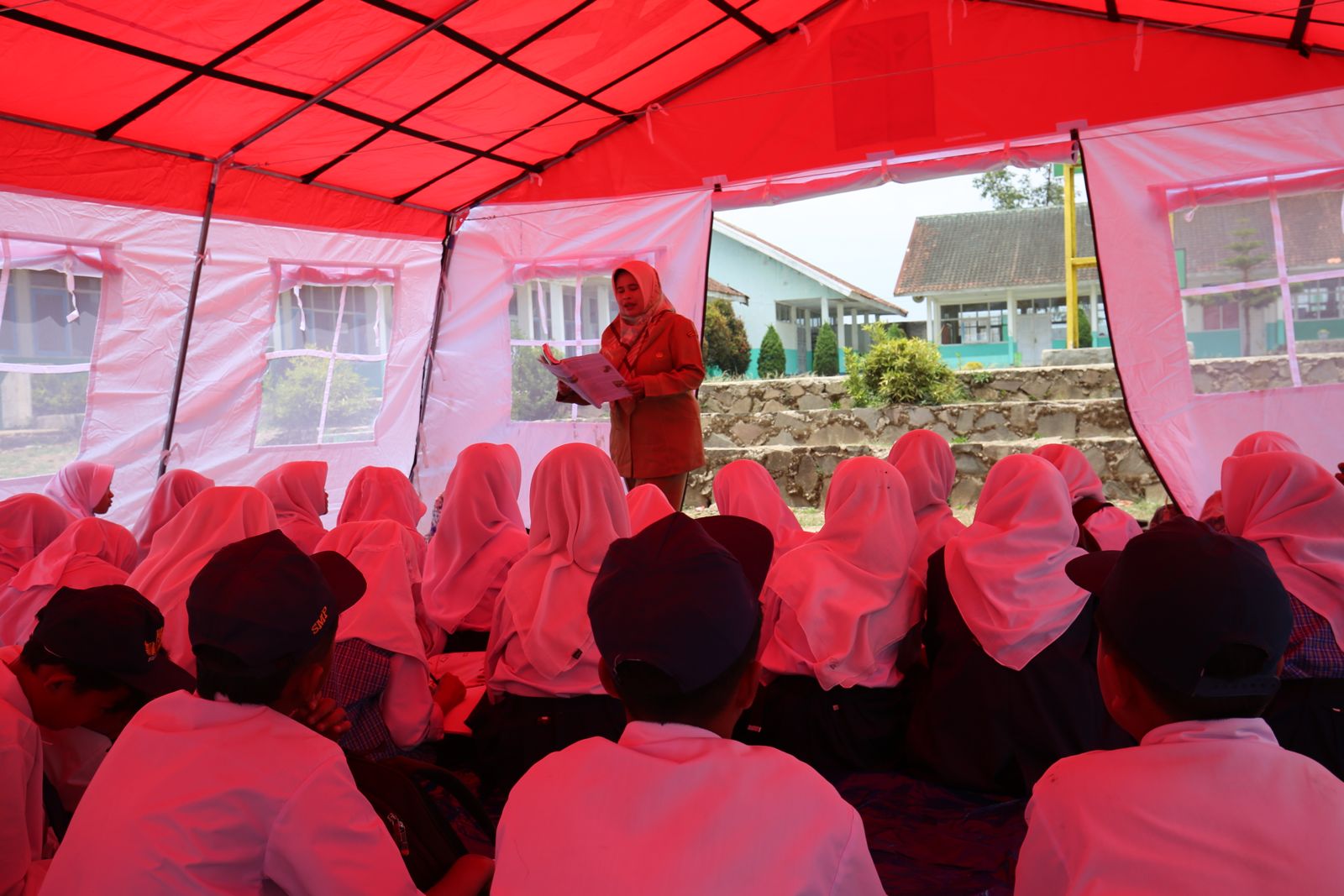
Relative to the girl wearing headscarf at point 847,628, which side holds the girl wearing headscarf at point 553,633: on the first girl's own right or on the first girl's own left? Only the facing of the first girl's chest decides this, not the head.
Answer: on the first girl's own left

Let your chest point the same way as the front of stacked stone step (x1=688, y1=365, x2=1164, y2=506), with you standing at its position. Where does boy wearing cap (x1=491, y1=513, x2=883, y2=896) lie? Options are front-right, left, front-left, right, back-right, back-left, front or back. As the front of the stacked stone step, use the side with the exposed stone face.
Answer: front

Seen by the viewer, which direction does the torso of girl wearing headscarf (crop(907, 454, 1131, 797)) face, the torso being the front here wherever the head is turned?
away from the camera

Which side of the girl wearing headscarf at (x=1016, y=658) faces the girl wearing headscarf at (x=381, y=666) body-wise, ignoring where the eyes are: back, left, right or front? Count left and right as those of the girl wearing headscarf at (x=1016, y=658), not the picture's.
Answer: left

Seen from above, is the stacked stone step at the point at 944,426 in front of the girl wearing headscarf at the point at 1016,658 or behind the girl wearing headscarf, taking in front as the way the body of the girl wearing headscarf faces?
in front

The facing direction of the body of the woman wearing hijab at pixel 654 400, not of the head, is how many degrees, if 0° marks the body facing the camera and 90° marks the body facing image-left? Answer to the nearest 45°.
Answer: approximately 45°

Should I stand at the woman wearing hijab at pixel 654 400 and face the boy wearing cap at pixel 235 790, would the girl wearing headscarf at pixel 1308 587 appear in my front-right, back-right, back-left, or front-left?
front-left

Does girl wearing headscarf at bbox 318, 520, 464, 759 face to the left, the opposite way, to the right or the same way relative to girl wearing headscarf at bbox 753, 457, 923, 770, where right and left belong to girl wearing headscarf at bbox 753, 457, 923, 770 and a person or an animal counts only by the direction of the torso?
the same way

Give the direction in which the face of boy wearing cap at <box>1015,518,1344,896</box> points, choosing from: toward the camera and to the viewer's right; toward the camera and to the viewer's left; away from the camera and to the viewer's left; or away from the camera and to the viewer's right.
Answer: away from the camera and to the viewer's left

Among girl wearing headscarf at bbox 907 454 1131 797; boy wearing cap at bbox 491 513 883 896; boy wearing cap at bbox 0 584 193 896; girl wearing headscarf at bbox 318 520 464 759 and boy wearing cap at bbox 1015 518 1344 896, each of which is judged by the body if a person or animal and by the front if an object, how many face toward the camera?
0

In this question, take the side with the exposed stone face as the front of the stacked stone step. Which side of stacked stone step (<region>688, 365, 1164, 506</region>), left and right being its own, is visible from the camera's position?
front

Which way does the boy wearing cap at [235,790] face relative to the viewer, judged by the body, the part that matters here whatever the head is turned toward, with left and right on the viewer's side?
facing away from the viewer and to the right of the viewer

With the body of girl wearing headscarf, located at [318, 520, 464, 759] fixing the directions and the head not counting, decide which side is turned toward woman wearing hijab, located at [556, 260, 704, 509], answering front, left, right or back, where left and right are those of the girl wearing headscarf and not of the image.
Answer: front

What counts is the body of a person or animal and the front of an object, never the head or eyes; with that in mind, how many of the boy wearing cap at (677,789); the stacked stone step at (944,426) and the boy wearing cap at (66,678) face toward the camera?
1

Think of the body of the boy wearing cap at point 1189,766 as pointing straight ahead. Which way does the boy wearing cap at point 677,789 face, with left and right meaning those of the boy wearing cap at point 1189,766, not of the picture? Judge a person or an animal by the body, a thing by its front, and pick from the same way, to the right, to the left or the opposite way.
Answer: the same way

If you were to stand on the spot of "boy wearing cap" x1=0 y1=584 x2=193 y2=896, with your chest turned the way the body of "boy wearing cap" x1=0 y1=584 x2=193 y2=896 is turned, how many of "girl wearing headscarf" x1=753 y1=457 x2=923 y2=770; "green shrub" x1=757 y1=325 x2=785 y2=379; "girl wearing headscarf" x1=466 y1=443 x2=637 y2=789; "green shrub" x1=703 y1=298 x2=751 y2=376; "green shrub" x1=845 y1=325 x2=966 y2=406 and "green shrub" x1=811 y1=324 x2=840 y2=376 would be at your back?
0

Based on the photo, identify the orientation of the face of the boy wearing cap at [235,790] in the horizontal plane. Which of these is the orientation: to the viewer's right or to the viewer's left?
to the viewer's right

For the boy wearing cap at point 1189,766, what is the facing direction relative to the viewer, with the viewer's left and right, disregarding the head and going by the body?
facing away from the viewer and to the left of the viewer

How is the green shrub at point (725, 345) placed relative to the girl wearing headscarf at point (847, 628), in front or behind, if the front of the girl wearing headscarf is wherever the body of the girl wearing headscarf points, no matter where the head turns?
in front

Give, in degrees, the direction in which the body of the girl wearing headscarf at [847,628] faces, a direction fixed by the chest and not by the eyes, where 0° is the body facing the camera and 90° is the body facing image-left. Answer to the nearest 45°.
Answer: approximately 180°

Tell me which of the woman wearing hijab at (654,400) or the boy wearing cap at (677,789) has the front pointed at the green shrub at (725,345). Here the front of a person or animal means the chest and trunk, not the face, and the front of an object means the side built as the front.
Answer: the boy wearing cap

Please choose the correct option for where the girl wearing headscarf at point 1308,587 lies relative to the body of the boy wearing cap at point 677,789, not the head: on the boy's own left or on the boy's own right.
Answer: on the boy's own right
